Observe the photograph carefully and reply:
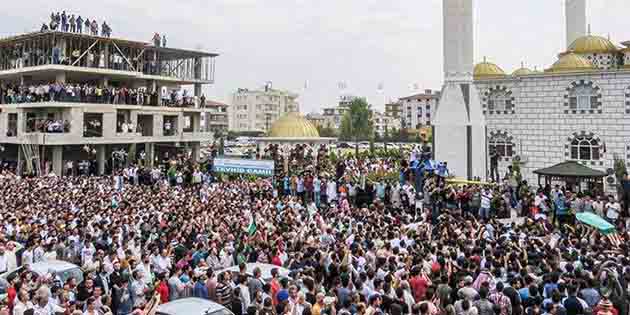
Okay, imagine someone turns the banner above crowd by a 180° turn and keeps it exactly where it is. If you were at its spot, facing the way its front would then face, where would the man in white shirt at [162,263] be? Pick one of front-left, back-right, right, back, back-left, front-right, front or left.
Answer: back

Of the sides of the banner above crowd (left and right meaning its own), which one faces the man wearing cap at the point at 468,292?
front

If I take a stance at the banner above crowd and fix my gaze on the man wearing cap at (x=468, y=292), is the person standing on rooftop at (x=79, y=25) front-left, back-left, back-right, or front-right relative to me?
back-right

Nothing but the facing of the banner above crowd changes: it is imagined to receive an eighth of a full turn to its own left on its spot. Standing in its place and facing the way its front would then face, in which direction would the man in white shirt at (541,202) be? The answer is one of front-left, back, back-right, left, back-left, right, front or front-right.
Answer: front

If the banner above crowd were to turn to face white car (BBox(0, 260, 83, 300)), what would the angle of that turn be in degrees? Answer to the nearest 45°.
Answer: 0° — it already faces it

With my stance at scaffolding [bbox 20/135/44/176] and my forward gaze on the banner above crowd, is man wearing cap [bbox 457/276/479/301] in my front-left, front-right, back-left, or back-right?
front-right

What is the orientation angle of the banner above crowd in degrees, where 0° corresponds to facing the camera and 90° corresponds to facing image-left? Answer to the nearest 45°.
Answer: approximately 0°

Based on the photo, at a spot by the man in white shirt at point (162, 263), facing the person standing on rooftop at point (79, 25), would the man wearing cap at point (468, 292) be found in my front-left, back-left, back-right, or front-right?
back-right

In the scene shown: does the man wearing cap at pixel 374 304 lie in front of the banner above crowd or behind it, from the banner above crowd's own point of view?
in front

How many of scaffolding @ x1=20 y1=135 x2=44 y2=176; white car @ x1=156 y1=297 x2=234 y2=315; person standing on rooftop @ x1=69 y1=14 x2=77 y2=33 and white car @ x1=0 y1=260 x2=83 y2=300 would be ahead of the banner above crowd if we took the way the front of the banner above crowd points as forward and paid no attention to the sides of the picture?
2
